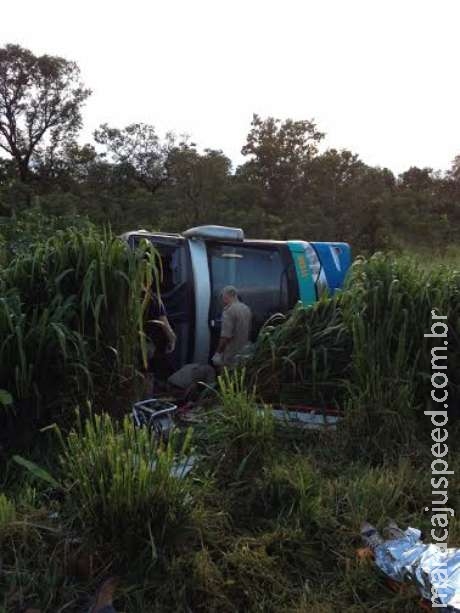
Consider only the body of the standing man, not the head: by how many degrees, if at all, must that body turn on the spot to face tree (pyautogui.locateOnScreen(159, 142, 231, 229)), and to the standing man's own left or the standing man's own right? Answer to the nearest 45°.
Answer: approximately 45° to the standing man's own right

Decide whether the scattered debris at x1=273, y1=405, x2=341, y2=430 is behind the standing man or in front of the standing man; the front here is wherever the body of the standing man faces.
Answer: behind

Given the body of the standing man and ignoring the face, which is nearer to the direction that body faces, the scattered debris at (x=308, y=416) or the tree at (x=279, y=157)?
the tree

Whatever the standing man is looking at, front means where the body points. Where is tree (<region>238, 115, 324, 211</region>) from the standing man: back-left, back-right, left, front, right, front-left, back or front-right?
front-right

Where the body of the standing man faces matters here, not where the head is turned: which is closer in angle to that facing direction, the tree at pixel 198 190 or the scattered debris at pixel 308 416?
the tree

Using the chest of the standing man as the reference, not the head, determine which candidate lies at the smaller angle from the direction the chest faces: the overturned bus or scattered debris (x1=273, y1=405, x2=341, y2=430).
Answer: the overturned bus

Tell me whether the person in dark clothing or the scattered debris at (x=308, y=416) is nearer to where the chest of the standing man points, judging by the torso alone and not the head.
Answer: the person in dark clothing

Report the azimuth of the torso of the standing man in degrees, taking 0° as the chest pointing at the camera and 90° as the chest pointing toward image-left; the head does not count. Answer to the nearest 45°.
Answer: approximately 135°
